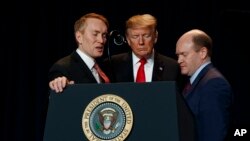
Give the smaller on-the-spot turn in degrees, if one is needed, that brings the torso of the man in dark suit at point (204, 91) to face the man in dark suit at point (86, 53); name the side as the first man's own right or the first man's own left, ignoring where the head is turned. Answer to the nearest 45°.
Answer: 0° — they already face them

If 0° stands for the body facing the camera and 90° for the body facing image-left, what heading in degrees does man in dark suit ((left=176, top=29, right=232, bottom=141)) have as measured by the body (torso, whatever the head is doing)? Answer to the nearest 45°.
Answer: approximately 90°

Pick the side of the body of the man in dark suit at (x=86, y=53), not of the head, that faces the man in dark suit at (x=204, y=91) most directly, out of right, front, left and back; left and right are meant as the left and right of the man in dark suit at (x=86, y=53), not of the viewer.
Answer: front

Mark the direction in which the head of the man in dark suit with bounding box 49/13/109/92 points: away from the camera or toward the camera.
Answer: toward the camera

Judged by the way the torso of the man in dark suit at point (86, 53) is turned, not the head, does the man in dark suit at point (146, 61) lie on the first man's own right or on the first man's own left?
on the first man's own left

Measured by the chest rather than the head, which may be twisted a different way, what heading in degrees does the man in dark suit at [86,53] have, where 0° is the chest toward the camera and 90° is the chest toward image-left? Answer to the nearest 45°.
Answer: approximately 315°

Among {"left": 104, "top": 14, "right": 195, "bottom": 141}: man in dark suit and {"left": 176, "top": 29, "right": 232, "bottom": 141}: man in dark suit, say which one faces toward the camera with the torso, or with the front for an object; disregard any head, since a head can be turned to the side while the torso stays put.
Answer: {"left": 104, "top": 14, "right": 195, "bottom": 141}: man in dark suit

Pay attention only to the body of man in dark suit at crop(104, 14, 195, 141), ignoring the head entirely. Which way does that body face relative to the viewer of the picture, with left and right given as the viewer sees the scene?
facing the viewer

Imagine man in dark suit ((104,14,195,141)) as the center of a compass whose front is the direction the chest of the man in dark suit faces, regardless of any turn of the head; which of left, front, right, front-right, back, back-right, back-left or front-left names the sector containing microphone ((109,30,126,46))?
front
